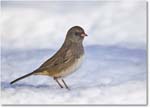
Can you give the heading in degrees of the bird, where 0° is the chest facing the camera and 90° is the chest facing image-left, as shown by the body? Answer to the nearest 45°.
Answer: approximately 270°
